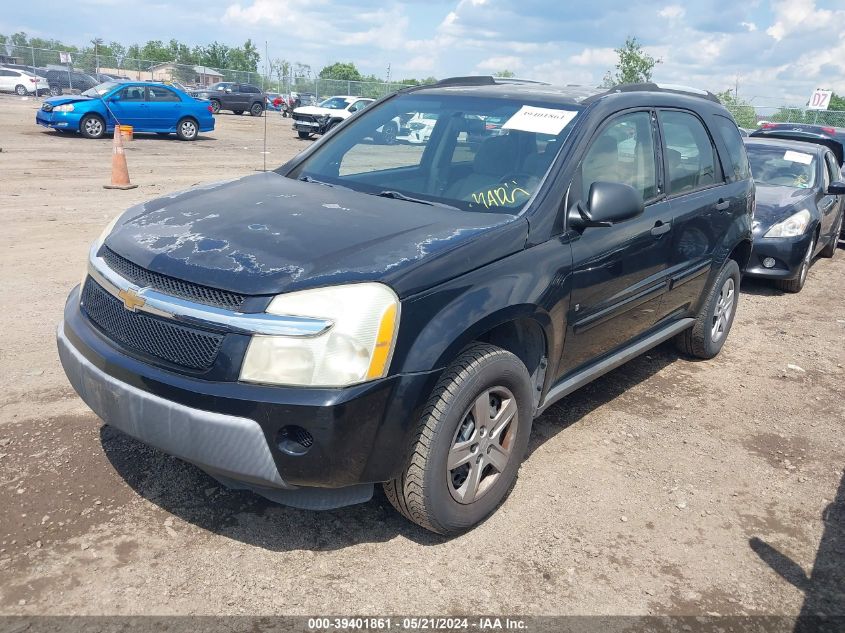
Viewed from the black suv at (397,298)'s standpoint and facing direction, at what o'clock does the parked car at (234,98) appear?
The parked car is roughly at 4 o'clock from the black suv.

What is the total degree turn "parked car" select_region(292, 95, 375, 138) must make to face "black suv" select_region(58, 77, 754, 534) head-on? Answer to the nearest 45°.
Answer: approximately 45° to its left

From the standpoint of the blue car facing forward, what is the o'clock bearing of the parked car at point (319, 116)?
The parked car is roughly at 5 o'clock from the blue car.

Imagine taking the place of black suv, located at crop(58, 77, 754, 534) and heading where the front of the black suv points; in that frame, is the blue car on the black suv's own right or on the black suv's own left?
on the black suv's own right

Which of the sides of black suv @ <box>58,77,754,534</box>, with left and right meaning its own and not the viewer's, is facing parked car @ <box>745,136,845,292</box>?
back

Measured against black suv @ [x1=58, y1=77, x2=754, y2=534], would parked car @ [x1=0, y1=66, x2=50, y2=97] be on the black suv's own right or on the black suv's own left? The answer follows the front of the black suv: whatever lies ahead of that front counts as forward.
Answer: on the black suv's own right

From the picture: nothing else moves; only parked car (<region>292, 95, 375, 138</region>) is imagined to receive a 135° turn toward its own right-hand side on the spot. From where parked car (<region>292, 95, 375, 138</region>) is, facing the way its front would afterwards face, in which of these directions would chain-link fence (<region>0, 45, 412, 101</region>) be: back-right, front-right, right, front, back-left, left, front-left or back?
front-left

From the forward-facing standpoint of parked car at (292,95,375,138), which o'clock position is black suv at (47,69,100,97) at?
The black suv is roughly at 3 o'clock from the parked car.

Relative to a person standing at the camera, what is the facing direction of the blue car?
facing to the left of the viewer

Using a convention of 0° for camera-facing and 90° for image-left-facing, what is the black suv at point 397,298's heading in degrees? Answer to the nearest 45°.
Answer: approximately 45°

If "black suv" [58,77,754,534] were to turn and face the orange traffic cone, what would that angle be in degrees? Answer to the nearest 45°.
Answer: approximately 90° to its right

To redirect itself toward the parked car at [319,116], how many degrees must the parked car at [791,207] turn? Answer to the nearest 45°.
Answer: approximately 90° to its right

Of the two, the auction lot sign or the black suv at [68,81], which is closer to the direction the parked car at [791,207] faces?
the black suv

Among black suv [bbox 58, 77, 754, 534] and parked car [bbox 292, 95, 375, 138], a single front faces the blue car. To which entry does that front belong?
the parked car

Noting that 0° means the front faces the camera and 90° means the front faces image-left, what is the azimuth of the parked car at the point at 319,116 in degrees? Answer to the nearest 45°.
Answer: approximately 45°
